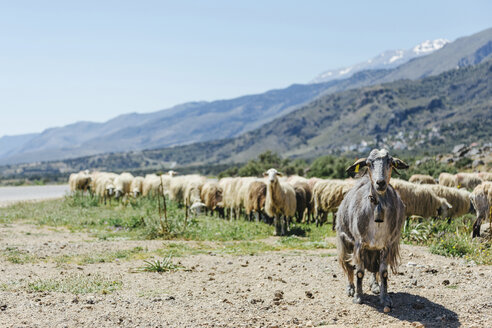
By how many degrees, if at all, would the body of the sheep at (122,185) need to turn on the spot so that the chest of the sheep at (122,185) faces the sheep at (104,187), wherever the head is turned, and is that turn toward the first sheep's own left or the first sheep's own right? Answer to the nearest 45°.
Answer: approximately 45° to the first sheep's own right

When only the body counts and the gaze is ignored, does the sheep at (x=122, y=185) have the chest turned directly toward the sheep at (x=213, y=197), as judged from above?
no

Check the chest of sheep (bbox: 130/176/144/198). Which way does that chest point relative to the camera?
toward the camera

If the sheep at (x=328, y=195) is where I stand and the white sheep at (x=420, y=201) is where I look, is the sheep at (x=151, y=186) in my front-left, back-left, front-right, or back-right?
back-left

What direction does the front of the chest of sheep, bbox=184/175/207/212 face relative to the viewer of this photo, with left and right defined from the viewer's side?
facing the viewer and to the right of the viewer

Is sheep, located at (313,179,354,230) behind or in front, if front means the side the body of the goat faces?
behind

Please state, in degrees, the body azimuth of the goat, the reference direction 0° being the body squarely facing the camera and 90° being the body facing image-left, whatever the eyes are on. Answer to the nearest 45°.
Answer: approximately 0°
